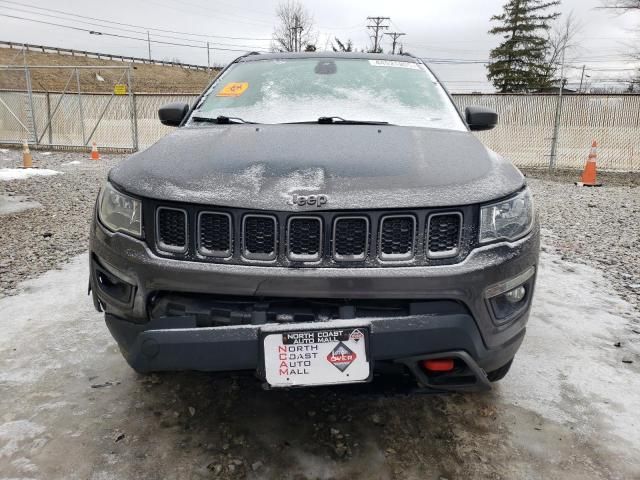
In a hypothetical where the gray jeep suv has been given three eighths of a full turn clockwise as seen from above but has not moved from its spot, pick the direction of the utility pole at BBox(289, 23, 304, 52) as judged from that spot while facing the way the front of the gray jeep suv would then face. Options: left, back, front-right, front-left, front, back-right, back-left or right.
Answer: front-right

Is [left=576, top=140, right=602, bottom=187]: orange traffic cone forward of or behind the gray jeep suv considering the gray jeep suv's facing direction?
behind

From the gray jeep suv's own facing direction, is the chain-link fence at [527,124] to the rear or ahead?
to the rear

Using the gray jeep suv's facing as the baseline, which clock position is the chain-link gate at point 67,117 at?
The chain-link gate is roughly at 5 o'clock from the gray jeep suv.

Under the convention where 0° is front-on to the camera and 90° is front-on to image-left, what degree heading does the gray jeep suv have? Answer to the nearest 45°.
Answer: approximately 0°

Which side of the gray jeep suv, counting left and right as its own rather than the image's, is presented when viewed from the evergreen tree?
back
